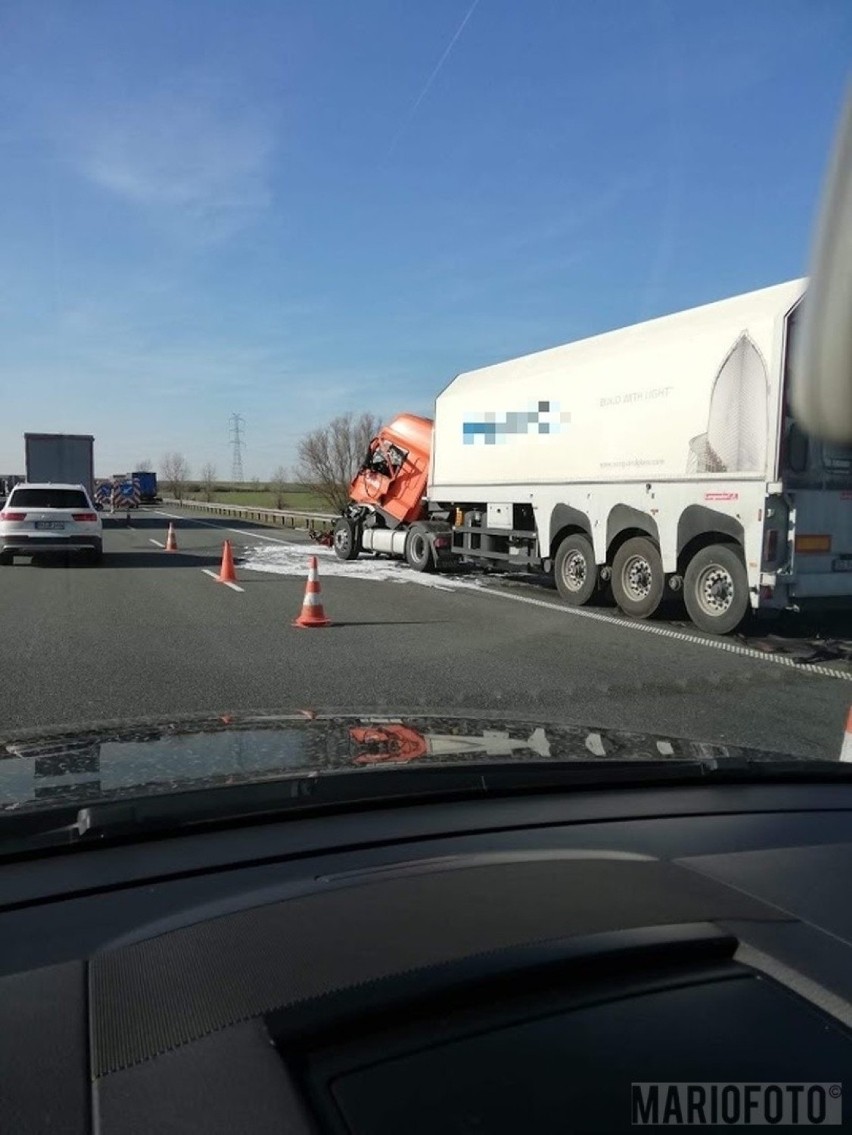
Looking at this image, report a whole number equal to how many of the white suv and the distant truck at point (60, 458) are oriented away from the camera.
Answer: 2

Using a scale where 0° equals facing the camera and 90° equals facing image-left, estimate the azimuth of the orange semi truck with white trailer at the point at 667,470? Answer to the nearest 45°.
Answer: approximately 135°

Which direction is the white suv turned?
away from the camera

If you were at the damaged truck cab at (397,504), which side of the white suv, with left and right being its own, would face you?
right

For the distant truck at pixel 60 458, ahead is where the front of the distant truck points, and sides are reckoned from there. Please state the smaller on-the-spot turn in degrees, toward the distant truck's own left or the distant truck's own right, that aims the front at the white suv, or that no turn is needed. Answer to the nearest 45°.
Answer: approximately 180°

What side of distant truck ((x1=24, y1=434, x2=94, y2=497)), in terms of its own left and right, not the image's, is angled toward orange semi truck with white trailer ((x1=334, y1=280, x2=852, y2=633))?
back

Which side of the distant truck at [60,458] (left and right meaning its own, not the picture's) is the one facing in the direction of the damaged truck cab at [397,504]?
back

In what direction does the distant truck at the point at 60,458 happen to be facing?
away from the camera

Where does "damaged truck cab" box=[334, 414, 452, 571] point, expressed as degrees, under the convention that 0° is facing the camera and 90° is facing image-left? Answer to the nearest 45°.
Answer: approximately 135°

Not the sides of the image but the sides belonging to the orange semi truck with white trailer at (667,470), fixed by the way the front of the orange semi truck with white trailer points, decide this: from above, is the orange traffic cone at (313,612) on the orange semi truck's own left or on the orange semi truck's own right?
on the orange semi truck's own left

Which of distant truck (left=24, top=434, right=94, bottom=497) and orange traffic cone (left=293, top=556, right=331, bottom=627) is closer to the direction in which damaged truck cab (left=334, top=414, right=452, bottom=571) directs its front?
the distant truck

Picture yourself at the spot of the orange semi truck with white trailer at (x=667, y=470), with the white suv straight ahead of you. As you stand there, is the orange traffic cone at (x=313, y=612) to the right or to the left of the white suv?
left
